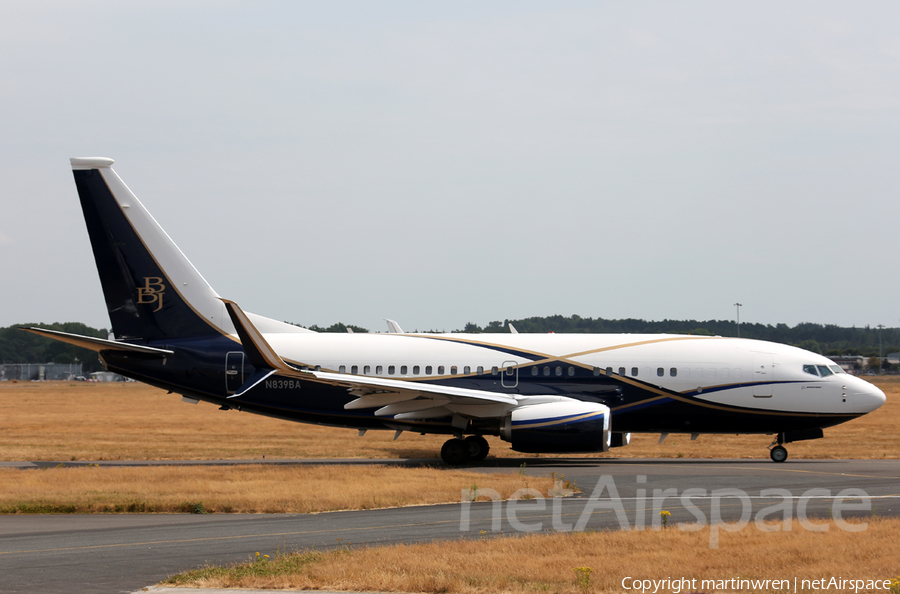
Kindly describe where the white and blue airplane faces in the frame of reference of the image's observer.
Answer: facing to the right of the viewer
